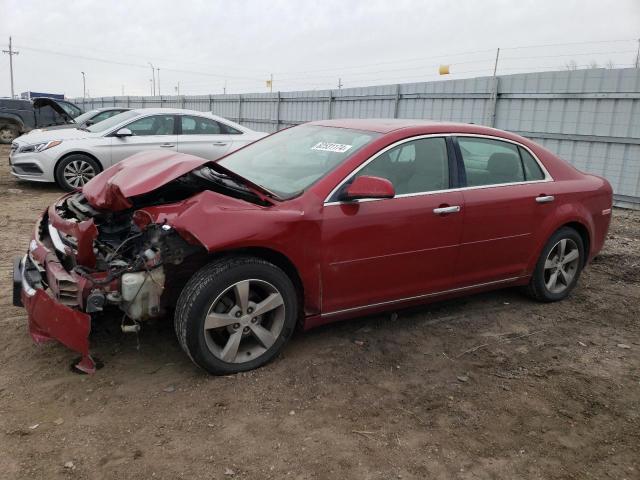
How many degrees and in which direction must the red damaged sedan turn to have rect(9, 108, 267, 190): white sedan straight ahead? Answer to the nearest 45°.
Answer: approximately 90° to its right

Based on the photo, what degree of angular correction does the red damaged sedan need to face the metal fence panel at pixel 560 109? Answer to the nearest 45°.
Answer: approximately 180°

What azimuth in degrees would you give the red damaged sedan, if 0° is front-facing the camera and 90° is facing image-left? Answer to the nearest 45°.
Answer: approximately 45°

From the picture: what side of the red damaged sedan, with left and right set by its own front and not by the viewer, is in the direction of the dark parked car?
right
